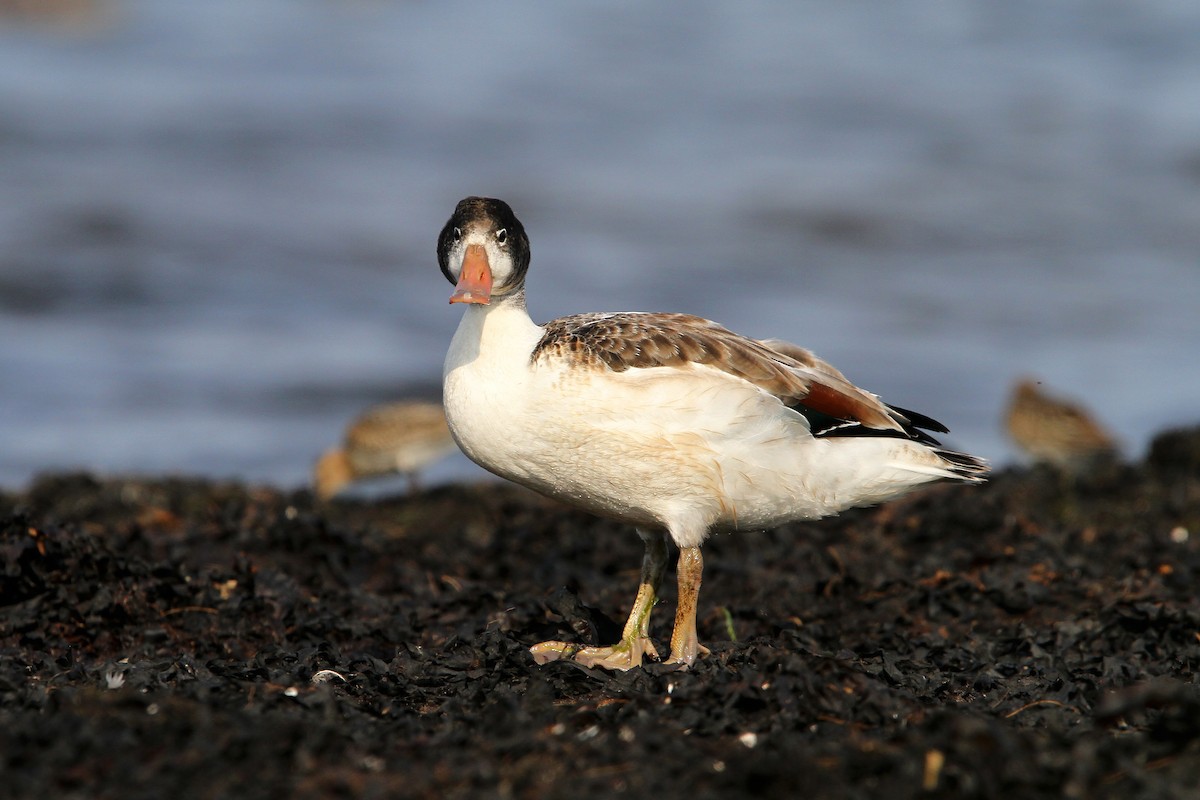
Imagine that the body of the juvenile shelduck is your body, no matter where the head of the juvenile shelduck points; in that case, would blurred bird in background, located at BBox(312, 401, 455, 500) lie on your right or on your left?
on your right

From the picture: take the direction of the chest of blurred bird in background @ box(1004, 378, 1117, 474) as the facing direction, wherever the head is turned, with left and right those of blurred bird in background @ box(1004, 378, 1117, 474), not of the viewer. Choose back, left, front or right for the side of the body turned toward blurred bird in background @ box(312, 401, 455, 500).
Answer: front

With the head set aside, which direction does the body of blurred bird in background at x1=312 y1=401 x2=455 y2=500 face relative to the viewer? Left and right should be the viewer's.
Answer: facing to the left of the viewer

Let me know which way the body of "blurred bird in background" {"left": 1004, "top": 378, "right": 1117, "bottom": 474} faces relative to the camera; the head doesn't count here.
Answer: to the viewer's left

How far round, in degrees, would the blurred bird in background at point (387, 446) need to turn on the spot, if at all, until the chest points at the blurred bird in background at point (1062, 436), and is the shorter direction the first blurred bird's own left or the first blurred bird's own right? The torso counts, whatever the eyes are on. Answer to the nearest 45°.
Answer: approximately 180°

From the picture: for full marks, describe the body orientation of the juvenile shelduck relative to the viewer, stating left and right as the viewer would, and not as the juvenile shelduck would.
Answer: facing to the left of the viewer
